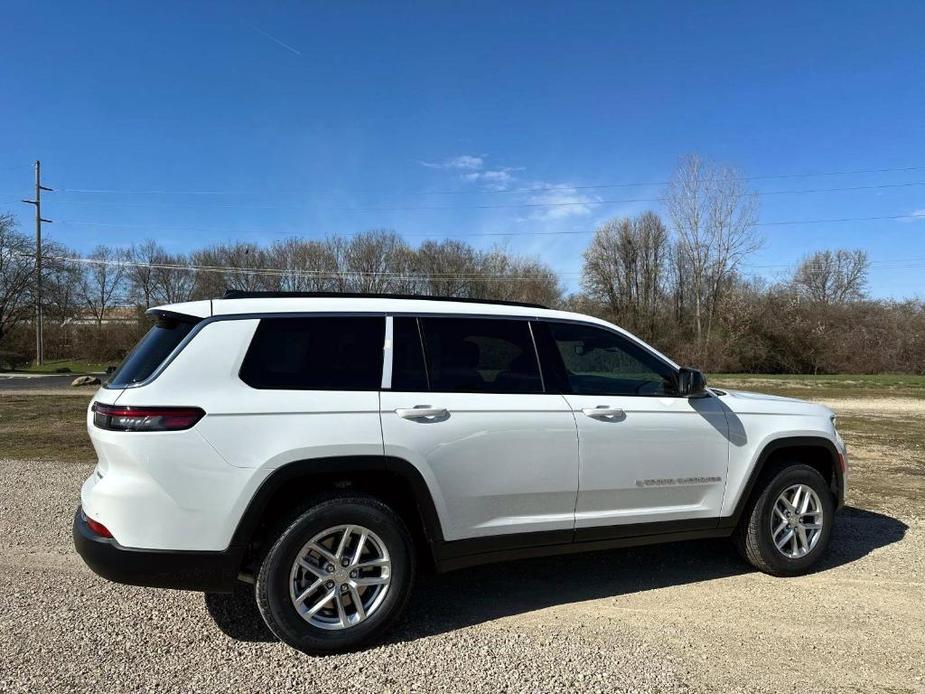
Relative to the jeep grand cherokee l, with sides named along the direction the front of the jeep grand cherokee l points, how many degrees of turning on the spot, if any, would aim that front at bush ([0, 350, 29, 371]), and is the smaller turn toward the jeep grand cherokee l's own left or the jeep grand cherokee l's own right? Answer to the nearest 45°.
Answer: approximately 90° to the jeep grand cherokee l's own left

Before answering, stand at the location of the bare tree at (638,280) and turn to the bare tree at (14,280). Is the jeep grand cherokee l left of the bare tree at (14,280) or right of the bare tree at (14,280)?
left

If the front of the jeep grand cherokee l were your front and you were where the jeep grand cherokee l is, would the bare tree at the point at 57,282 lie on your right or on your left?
on your left

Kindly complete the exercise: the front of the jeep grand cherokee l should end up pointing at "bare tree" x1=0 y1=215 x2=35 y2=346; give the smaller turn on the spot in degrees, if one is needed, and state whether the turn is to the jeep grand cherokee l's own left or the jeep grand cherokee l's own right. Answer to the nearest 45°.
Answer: approximately 90° to the jeep grand cherokee l's own left

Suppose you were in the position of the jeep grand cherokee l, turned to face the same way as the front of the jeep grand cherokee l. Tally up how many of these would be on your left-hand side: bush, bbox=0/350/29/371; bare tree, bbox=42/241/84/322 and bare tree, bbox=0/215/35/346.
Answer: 3

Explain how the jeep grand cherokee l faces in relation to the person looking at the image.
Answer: facing away from the viewer and to the right of the viewer

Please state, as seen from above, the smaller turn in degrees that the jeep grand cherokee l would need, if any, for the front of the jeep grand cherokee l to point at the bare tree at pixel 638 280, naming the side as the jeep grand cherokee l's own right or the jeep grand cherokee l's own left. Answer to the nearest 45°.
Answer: approximately 45° to the jeep grand cherokee l's own left
